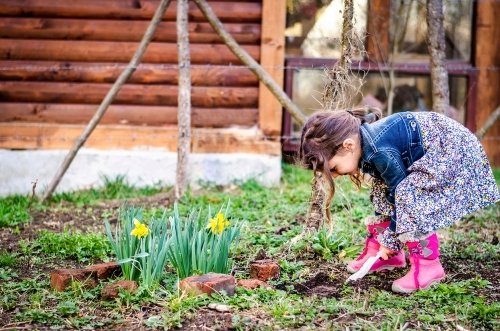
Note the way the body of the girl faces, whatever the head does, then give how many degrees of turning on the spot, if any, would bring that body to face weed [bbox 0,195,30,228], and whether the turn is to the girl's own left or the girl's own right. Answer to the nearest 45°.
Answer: approximately 45° to the girl's own right

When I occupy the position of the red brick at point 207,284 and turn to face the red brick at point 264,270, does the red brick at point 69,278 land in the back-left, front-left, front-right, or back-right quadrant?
back-left

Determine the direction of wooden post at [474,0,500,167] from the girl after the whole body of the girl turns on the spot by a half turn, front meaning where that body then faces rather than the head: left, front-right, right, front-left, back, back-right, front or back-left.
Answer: left

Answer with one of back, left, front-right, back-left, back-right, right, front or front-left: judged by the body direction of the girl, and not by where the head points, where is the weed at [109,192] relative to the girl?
front-right

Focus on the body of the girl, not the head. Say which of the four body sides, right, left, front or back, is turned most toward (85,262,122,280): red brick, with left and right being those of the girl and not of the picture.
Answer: front

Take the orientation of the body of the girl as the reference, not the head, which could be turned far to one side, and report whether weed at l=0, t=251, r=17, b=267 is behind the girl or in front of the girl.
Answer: in front

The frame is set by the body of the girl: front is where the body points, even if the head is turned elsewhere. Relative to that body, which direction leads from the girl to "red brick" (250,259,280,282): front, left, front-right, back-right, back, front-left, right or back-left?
front

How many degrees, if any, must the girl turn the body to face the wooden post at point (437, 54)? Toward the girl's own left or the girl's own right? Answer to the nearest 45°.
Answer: approximately 90° to the girl's own right

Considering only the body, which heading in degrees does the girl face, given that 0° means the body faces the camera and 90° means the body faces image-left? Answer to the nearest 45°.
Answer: approximately 90°

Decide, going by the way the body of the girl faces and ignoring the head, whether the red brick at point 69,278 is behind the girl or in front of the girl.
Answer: in front

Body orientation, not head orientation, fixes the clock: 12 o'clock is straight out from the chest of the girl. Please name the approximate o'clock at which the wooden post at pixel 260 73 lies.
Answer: The wooden post is roughly at 2 o'clock from the girl.

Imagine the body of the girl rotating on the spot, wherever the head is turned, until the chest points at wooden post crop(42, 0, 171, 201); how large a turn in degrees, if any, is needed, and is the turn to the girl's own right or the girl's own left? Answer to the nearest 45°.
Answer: approximately 45° to the girl's own right

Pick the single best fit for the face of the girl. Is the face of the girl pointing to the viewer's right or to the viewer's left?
to the viewer's left

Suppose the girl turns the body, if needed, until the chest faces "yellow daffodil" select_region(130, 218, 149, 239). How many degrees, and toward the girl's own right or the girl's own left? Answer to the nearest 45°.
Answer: approximately 45° to the girl's own left

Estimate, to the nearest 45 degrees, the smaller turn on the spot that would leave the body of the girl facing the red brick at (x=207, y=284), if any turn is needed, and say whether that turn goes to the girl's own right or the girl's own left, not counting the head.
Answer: approximately 45° to the girl's own left
